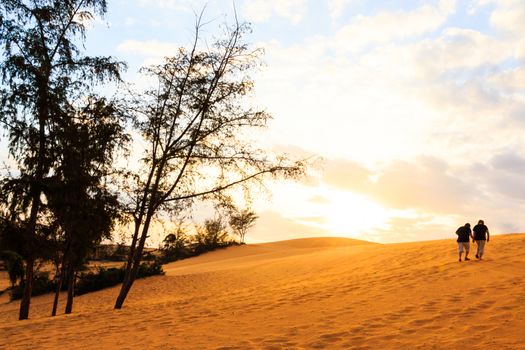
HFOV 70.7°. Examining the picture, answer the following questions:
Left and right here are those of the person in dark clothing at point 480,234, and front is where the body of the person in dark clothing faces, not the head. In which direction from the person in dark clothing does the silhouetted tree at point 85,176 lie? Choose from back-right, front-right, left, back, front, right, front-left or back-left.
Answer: back-left

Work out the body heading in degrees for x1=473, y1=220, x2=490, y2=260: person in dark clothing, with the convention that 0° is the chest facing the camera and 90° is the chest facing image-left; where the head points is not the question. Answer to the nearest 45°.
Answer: approximately 180°

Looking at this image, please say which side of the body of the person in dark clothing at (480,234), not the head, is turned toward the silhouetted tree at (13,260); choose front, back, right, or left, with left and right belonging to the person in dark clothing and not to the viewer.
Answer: left

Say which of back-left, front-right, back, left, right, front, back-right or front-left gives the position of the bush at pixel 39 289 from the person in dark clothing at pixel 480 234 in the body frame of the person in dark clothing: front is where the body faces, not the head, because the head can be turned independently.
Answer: left

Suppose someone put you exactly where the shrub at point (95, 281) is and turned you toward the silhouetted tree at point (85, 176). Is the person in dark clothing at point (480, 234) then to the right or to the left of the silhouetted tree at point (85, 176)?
left

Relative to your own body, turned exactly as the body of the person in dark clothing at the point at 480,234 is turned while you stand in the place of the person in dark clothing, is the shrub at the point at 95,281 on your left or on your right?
on your left
